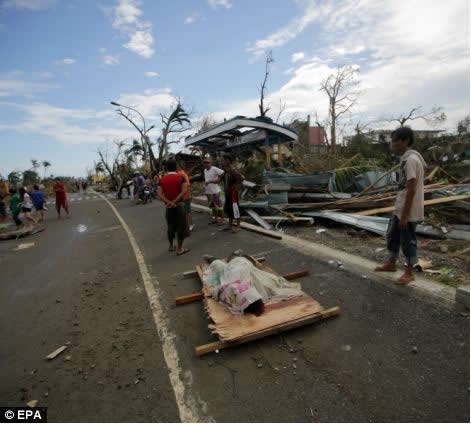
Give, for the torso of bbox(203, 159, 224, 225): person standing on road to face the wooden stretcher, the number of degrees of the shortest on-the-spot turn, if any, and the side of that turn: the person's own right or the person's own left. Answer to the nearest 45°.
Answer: approximately 45° to the person's own left

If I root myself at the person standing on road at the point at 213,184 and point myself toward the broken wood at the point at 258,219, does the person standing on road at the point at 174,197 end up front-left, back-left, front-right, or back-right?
back-right

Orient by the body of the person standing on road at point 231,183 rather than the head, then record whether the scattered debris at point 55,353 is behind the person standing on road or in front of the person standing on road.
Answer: in front

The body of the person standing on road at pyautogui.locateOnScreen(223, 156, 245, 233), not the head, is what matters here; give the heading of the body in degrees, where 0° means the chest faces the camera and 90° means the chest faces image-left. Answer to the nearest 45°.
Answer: approximately 45°

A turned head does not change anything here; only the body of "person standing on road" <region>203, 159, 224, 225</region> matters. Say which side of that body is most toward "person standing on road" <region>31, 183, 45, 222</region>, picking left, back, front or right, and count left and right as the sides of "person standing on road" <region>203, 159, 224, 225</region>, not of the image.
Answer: right

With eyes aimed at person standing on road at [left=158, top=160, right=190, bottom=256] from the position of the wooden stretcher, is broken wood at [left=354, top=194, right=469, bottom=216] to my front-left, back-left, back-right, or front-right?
front-right

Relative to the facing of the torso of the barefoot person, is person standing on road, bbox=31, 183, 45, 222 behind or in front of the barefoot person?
in front

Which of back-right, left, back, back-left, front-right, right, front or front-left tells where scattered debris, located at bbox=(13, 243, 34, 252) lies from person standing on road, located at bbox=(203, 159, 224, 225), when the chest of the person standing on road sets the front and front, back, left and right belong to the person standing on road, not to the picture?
front-right

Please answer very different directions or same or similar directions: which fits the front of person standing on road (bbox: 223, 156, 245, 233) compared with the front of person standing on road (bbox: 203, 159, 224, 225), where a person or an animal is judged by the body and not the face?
same or similar directions

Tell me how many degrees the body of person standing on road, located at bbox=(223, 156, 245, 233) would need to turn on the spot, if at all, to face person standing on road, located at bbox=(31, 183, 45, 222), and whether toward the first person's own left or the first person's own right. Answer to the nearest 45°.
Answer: approximately 90° to the first person's own right

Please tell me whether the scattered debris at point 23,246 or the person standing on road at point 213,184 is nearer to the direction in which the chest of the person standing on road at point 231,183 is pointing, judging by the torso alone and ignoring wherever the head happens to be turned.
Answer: the scattered debris

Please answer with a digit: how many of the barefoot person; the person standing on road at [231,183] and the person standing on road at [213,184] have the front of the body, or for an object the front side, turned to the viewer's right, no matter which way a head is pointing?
0

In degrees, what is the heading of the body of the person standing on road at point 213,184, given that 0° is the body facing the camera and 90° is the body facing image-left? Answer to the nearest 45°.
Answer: approximately 45°

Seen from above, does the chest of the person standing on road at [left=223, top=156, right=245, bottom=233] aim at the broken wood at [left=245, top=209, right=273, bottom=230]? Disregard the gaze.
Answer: no

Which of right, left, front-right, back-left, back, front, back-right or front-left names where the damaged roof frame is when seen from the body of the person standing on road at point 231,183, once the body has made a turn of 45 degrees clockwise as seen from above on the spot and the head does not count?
right

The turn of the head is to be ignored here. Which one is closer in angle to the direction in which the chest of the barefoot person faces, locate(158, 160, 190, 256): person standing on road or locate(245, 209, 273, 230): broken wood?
the person standing on road

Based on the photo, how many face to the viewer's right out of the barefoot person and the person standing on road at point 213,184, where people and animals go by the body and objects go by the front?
0

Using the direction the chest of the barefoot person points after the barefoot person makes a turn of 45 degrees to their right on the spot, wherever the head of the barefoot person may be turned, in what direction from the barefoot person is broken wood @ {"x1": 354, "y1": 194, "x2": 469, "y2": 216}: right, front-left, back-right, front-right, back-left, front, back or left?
front-right

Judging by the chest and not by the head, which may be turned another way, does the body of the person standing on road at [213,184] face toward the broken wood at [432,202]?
no

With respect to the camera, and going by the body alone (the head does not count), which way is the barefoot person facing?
to the viewer's left

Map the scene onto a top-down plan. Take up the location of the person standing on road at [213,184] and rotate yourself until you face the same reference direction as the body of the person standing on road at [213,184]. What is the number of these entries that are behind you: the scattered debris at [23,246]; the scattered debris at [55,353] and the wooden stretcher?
0
